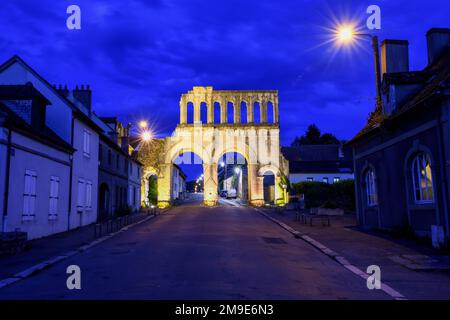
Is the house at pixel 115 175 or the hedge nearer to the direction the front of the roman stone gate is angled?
the house

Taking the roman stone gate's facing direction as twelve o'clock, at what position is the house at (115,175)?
The house is roughly at 1 o'clock from the roman stone gate.

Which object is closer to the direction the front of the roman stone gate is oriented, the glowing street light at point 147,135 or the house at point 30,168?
the house

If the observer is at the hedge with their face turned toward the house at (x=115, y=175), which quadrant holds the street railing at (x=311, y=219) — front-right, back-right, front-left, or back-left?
front-left

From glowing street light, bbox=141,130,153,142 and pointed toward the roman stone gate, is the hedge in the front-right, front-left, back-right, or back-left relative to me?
front-right

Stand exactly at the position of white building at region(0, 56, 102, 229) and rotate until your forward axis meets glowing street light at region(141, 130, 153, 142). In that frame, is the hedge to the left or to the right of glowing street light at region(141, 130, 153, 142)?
right

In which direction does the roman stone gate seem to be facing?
toward the camera

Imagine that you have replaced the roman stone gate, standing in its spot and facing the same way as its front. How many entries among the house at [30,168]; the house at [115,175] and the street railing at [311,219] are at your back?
0

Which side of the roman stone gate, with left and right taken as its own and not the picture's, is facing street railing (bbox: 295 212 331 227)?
front

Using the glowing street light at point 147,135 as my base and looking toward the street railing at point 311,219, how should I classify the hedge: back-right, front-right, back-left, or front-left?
front-left

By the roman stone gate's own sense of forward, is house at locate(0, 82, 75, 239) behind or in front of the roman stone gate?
in front
